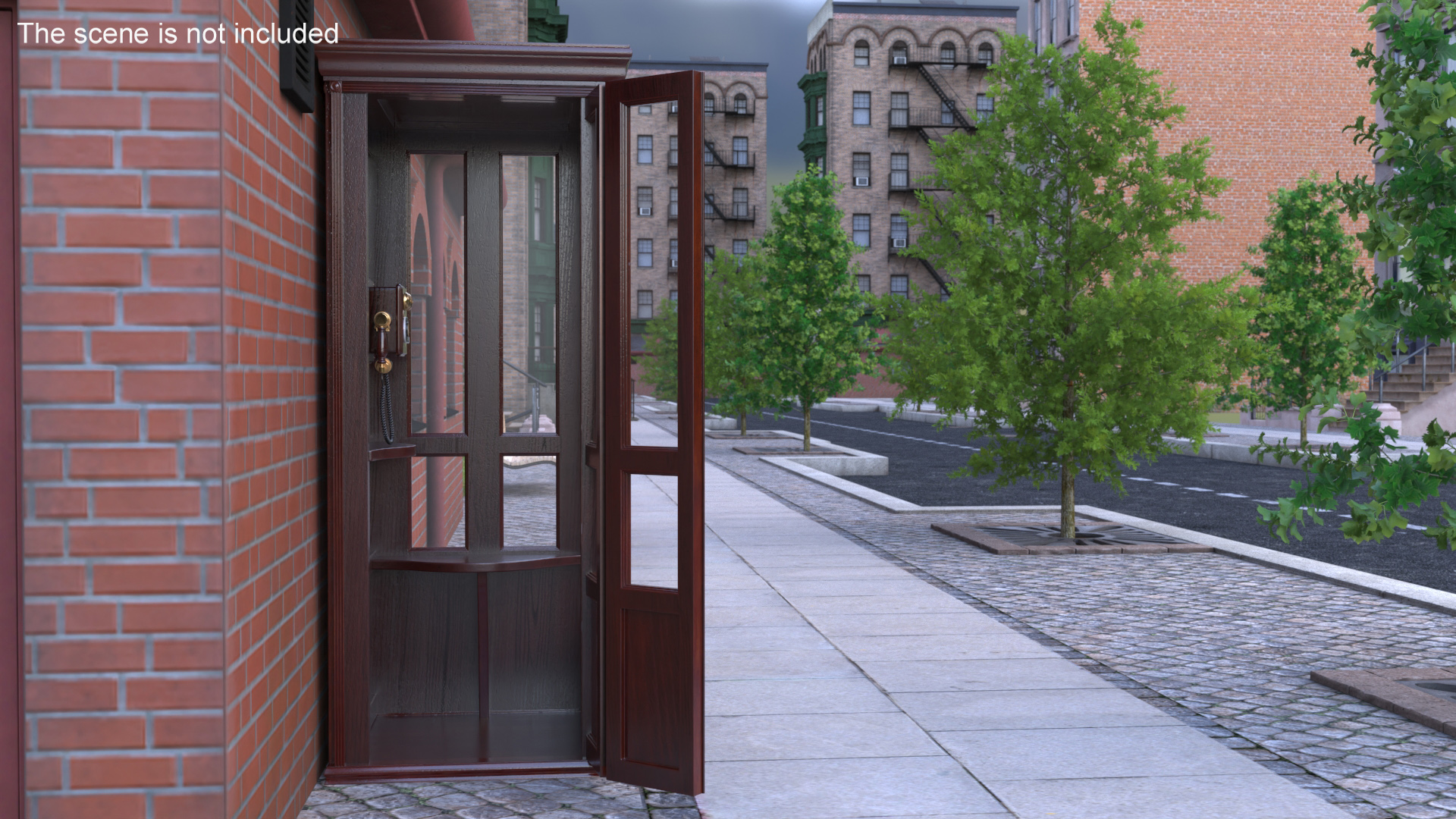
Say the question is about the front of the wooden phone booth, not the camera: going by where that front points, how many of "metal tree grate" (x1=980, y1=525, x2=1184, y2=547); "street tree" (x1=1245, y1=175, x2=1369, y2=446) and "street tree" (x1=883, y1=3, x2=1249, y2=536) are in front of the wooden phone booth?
0

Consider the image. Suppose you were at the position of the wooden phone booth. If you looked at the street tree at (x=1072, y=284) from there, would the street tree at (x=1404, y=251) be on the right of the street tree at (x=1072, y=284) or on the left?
right

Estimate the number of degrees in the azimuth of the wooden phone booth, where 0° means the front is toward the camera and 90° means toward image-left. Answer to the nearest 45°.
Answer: approximately 0°

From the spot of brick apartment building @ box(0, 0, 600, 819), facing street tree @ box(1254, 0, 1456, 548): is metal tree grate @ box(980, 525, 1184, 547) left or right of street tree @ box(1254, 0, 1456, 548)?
left

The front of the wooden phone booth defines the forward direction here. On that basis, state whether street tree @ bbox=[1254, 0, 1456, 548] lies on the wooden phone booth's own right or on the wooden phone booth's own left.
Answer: on the wooden phone booth's own left

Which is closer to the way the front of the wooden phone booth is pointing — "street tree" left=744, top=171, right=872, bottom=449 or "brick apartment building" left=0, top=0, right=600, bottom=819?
the brick apartment building

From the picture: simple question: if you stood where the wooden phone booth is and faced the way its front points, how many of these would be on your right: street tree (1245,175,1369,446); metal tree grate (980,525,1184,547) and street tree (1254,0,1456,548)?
0

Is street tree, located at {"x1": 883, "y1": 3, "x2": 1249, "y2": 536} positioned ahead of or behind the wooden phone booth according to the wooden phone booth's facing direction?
behind

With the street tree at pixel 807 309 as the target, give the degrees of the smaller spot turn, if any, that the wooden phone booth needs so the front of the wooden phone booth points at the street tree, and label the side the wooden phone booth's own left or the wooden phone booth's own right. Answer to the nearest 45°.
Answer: approximately 180°

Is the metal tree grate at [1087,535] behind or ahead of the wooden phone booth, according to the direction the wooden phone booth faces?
behind

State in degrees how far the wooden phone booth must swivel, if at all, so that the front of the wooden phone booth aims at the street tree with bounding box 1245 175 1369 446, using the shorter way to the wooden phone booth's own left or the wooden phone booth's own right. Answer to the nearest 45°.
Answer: approximately 135° to the wooden phone booth's own left

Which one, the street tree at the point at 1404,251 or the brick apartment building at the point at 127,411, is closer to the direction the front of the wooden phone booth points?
the brick apartment building

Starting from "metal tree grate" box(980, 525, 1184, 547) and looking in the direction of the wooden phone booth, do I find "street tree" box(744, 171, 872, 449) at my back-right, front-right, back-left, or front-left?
back-right
